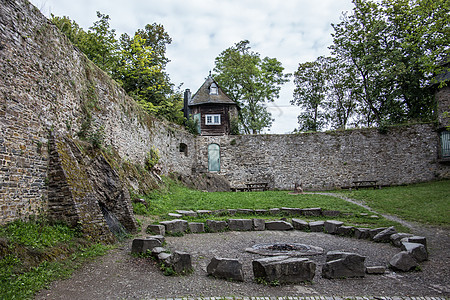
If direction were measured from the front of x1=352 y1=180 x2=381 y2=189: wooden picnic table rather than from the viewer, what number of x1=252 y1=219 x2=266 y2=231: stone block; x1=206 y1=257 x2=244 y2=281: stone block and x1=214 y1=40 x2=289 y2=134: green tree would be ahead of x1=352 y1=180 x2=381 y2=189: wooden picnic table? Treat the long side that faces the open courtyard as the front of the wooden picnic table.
2

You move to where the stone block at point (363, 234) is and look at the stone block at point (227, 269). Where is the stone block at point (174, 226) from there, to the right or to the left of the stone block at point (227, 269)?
right

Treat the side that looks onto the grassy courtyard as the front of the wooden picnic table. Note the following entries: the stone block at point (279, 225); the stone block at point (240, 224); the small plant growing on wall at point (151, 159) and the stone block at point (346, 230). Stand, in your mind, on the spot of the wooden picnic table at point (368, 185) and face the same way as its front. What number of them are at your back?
0

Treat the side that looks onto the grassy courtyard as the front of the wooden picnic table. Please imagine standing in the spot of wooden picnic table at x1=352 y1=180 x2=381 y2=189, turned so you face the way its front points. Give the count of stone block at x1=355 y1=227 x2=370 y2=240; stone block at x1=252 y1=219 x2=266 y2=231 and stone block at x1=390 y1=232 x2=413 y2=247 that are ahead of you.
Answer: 3

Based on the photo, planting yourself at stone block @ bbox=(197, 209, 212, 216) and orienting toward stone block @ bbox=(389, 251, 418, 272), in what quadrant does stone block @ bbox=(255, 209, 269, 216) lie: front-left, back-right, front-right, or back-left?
front-left

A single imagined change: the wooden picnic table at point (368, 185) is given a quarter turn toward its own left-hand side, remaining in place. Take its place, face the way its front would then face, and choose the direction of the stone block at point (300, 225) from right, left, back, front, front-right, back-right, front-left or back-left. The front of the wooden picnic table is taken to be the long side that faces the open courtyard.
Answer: right

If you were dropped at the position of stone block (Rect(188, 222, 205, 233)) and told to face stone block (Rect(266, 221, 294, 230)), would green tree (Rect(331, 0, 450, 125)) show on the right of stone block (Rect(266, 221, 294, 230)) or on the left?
left
